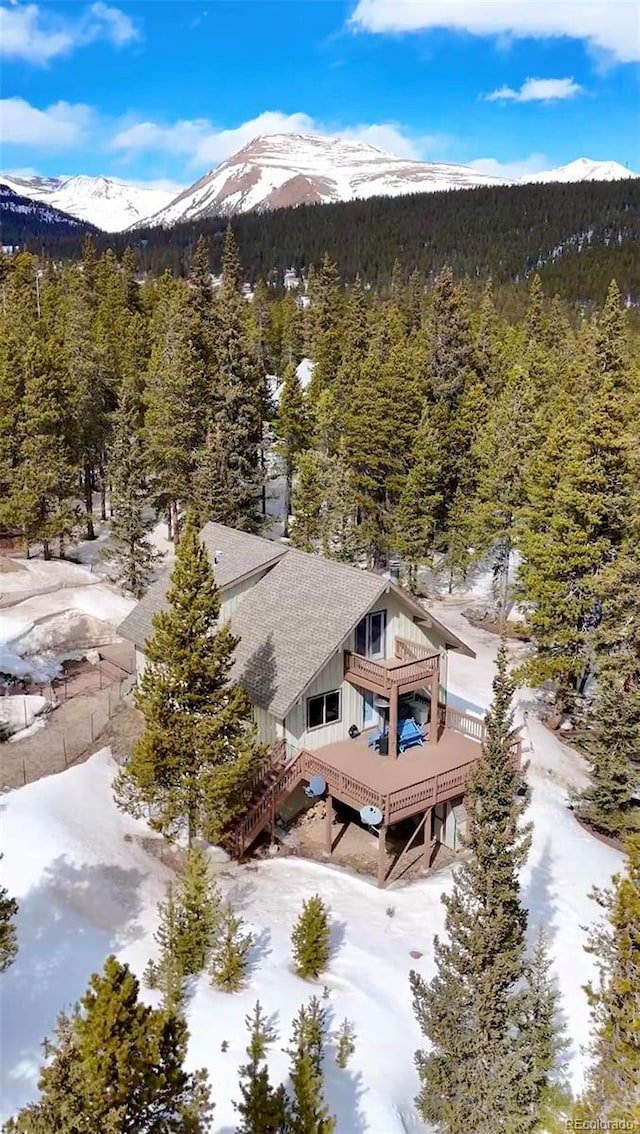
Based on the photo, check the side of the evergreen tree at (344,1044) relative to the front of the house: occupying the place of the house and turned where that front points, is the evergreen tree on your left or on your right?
on your right

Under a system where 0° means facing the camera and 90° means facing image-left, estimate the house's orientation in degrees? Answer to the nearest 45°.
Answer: approximately 315°

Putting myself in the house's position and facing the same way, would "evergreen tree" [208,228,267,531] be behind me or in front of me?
behind

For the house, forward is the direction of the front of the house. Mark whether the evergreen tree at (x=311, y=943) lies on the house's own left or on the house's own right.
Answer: on the house's own right

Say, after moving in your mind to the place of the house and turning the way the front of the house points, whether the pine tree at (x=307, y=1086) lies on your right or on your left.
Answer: on your right

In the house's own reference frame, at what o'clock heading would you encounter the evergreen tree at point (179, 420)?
The evergreen tree is roughly at 7 o'clock from the house.

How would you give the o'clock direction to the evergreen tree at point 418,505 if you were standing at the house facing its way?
The evergreen tree is roughly at 8 o'clock from the house.

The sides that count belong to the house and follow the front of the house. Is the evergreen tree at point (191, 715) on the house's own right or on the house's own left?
on the house's own right

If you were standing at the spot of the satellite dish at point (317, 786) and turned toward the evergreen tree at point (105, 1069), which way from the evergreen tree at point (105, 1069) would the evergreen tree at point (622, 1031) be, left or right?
left
